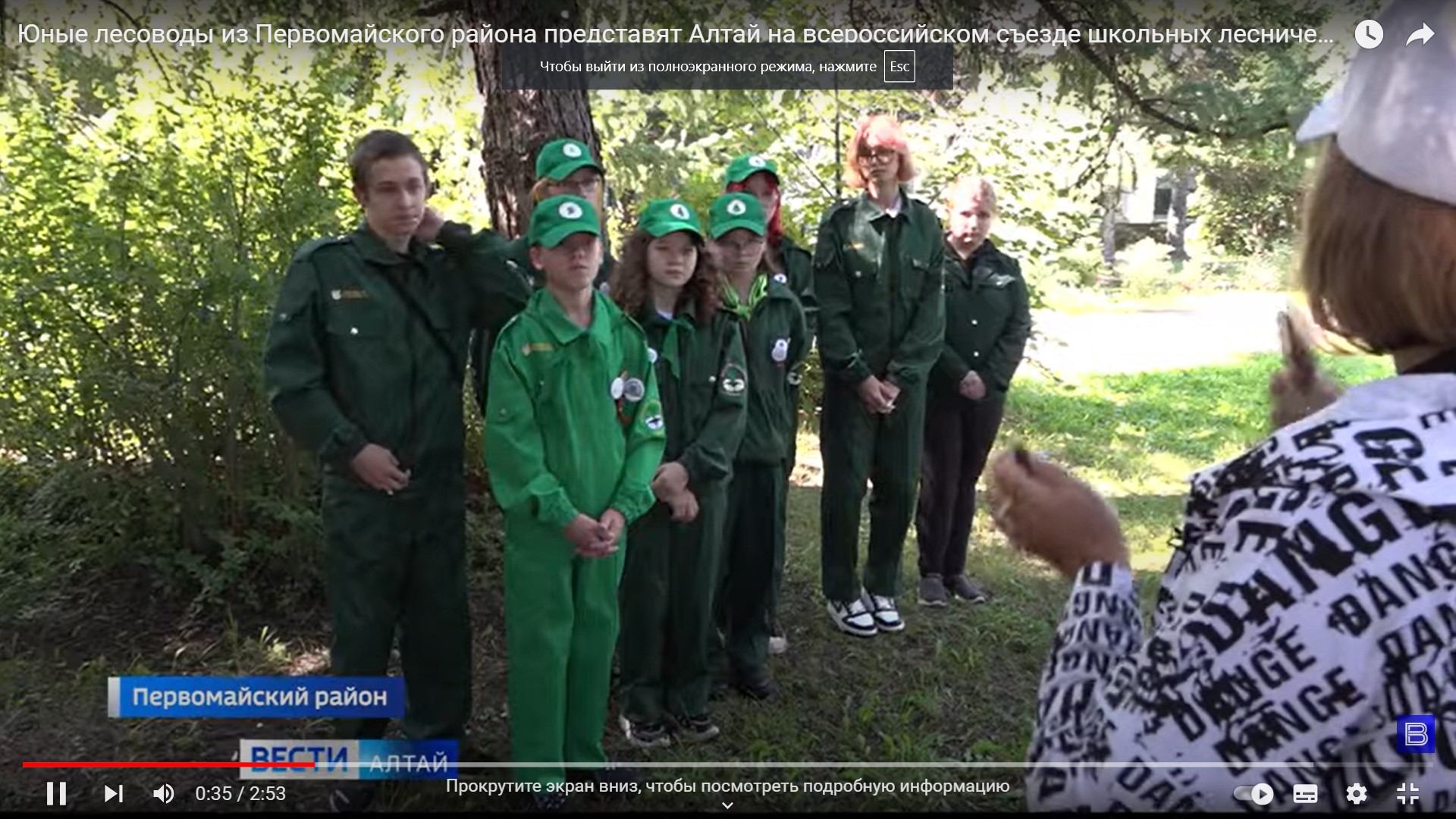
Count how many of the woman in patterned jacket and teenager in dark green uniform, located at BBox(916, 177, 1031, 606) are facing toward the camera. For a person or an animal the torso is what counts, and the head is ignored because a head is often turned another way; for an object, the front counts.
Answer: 1

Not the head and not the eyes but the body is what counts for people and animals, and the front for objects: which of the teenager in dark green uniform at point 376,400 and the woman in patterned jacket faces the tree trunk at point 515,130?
the woman in patterned jacket

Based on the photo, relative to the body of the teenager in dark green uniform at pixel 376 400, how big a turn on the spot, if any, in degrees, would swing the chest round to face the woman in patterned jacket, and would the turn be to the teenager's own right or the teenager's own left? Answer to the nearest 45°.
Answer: approximately 45° to the teenager's own right

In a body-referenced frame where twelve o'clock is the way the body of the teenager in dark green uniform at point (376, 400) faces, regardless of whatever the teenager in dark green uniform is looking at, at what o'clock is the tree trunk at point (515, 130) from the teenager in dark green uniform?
The tree trunk is roughly at 8 o'clock from the teenager in dark green uniform.

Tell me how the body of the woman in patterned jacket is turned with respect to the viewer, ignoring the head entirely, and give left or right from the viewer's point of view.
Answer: facing away from the viewer and to the left of the viewer
